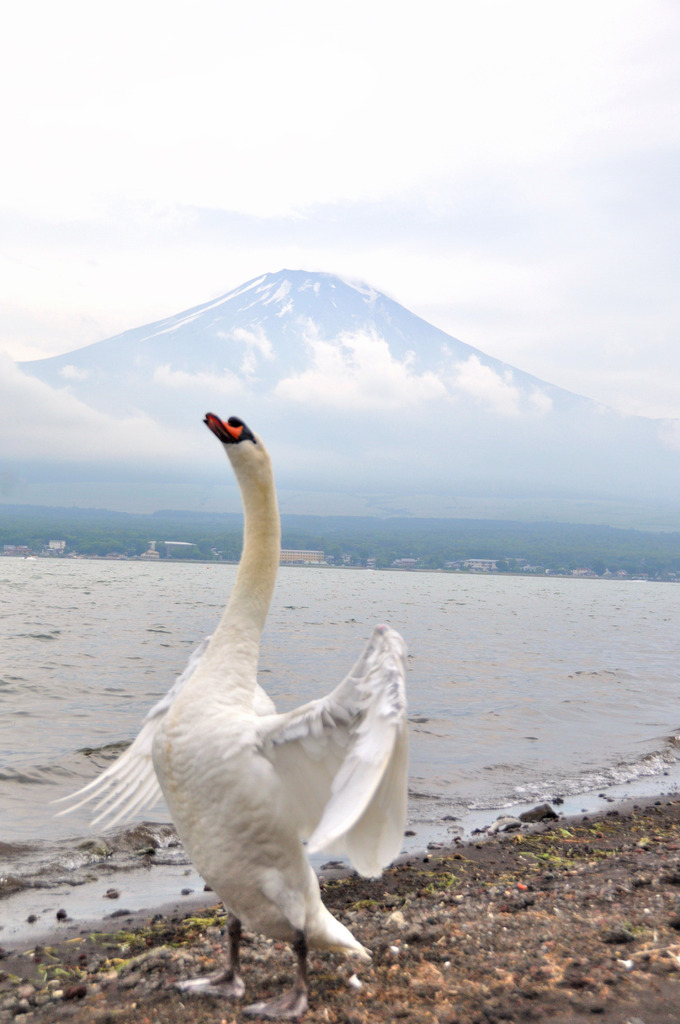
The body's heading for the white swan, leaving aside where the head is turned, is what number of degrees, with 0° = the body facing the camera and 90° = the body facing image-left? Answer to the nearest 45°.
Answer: approximately 45°
